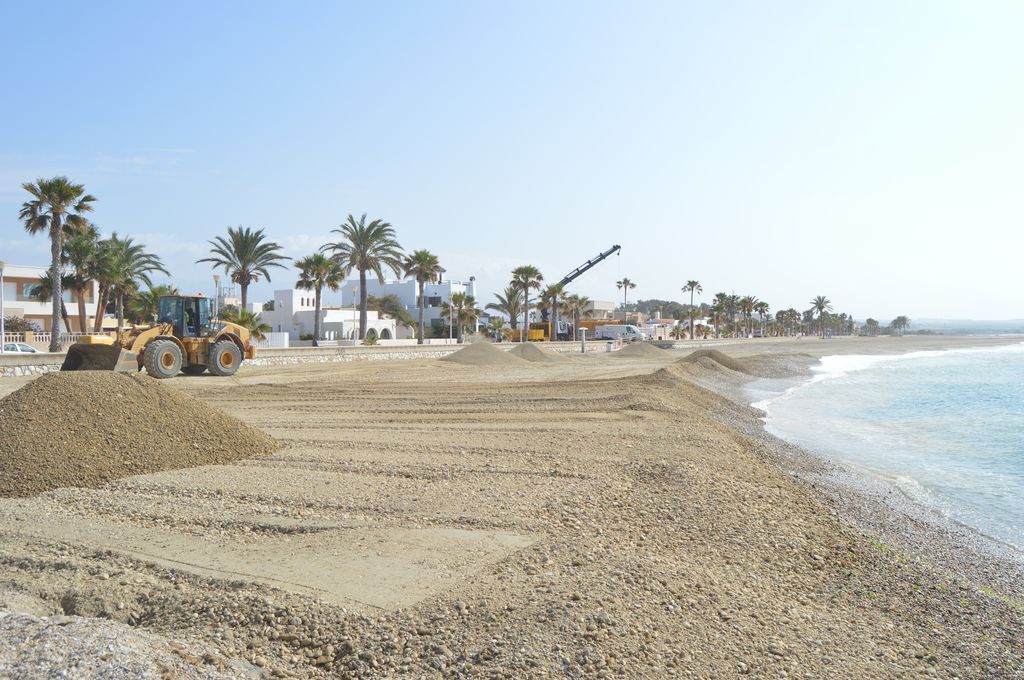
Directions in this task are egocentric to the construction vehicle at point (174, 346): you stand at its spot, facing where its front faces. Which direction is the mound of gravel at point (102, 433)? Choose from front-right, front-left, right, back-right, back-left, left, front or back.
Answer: front-left

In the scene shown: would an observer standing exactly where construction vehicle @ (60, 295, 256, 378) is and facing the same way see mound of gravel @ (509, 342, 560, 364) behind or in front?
behind

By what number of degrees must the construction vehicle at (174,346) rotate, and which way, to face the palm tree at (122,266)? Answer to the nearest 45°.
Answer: approximately 135° to its right

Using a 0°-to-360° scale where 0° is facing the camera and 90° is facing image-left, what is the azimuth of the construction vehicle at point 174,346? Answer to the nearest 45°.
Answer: approximately 45°

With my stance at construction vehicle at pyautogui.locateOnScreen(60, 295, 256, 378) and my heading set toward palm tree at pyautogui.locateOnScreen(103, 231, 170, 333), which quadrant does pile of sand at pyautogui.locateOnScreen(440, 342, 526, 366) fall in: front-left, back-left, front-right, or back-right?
front-right

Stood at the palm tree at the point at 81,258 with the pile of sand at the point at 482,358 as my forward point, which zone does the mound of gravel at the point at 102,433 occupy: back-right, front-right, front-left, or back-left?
front-right

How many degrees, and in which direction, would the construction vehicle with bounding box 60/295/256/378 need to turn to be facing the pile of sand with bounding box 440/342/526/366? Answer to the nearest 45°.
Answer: approximately 180°

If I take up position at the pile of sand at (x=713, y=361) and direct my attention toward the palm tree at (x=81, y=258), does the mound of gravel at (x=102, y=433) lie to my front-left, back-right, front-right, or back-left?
front-left

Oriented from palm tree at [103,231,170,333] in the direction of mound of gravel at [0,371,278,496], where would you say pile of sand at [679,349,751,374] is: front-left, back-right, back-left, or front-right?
front-left

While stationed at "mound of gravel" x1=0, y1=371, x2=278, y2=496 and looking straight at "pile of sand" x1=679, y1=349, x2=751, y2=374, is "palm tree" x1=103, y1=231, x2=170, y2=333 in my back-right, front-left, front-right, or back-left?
front-left

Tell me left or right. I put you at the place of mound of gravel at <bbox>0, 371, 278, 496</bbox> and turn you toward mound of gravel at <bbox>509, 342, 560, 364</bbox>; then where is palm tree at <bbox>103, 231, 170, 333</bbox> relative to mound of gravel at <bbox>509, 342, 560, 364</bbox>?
left
